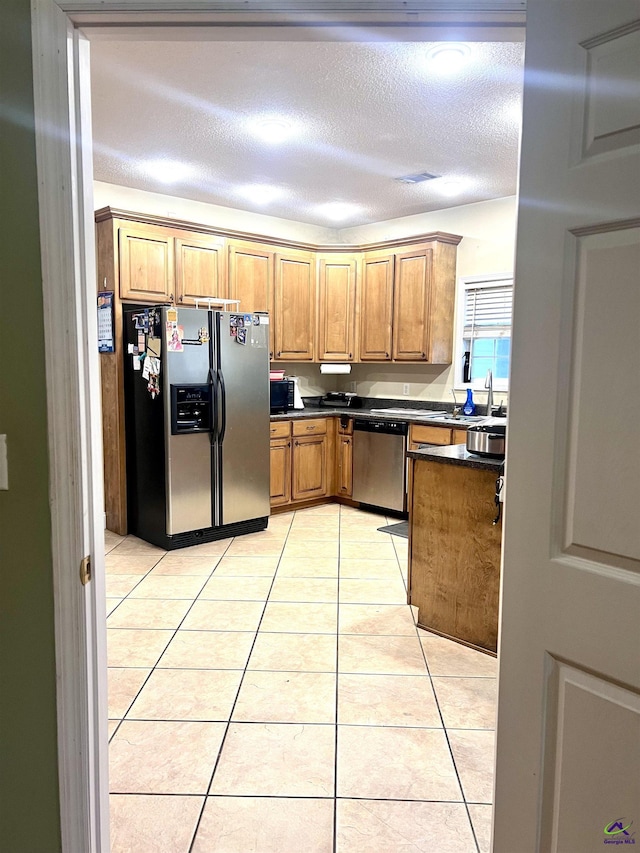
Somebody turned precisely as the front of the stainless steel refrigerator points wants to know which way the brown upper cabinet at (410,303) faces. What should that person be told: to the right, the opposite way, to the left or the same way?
to the right

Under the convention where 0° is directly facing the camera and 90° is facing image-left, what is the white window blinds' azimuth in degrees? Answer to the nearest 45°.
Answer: approximately 45°

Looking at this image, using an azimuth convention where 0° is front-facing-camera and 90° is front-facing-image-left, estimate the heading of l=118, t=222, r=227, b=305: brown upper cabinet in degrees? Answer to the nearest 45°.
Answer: approximately 315°
